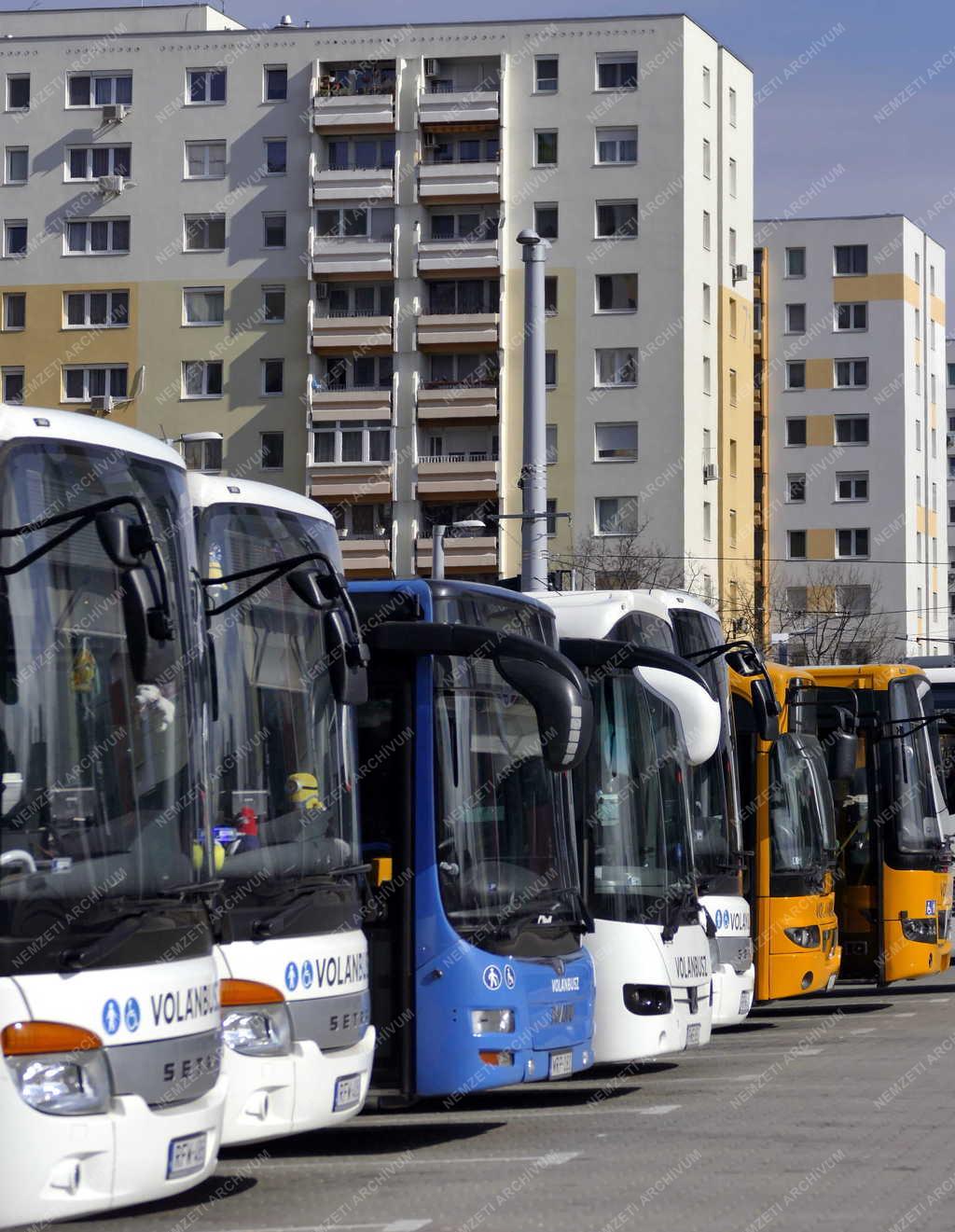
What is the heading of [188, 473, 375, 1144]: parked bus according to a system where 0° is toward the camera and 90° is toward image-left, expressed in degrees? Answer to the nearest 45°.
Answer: approximately 315°

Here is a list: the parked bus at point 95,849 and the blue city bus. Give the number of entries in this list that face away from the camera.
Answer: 0

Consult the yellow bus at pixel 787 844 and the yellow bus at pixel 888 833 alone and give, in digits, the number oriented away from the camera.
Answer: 0

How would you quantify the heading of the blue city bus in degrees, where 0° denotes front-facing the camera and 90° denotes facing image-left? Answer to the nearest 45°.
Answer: approximately 315°

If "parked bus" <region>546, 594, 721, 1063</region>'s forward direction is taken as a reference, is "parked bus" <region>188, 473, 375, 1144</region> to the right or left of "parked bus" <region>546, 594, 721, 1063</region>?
on its right

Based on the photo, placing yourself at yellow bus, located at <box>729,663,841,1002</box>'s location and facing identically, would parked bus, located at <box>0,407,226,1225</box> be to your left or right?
on your right

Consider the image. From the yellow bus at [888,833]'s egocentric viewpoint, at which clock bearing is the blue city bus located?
The blue city bus is roughly at 2 o'clock from the yellow bus.

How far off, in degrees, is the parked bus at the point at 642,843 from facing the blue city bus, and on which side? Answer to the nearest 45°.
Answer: approximately 90° to its right

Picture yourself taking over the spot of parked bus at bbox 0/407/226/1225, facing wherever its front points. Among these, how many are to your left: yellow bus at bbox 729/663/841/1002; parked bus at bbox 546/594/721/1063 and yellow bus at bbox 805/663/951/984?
3
